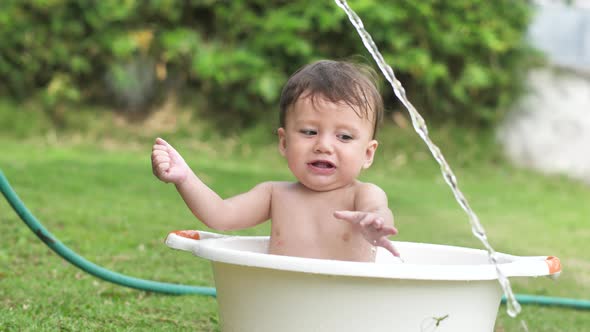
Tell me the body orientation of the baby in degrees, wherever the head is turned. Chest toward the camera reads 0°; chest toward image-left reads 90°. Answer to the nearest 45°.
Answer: approximately 0°
